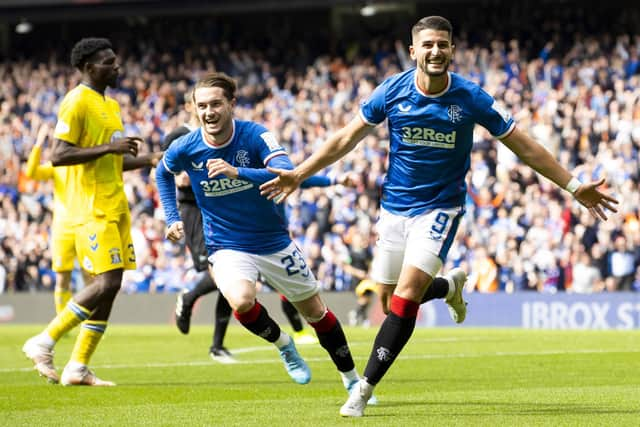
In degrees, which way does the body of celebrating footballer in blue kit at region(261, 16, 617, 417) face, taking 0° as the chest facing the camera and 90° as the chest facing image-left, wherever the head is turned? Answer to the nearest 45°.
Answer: approximately 0°

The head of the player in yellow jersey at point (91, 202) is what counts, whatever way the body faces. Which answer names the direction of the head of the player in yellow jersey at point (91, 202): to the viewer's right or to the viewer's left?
to the viewer's right

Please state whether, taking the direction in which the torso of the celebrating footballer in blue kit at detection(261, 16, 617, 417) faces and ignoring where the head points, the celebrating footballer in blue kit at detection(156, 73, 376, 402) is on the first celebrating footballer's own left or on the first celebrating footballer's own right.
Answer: on the first celebrating footballer's own right

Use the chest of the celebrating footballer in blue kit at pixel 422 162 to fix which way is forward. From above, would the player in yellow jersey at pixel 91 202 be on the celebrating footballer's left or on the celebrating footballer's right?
on the celebrating footballer's right
